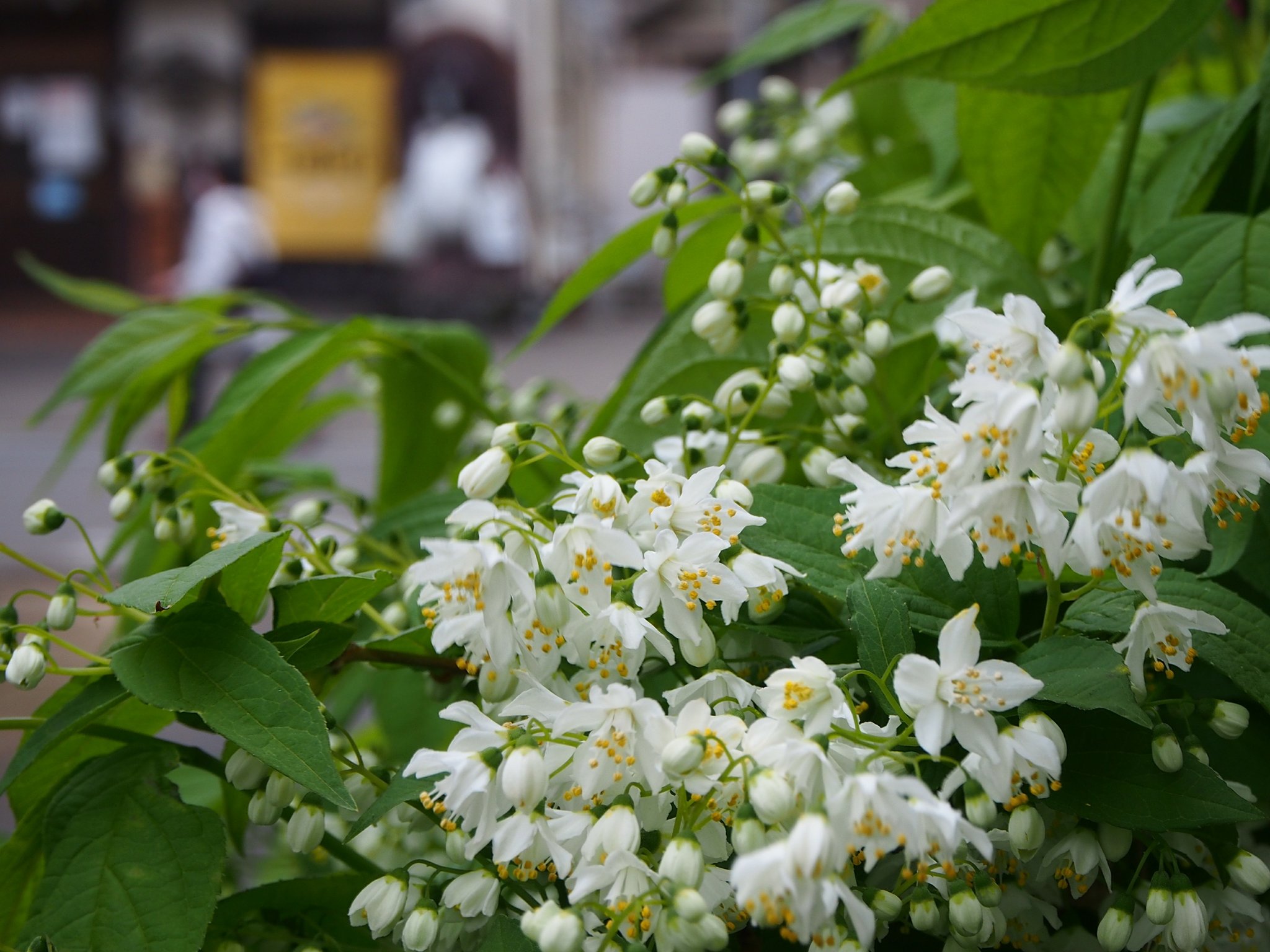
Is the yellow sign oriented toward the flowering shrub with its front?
yes

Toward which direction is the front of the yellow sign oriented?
toward the camera
